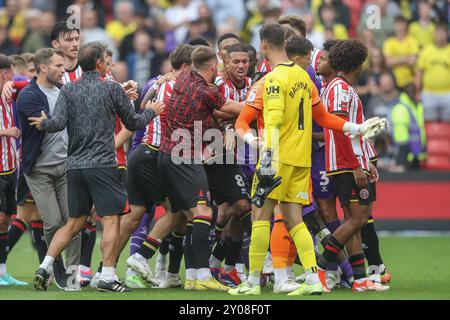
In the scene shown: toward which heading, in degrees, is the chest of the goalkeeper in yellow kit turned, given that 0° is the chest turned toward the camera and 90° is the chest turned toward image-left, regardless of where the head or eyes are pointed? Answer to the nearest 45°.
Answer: approximately 135°

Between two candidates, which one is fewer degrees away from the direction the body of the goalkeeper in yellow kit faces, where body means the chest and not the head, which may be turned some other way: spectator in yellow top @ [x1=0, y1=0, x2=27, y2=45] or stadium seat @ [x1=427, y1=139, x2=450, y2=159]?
the spectator in yellow top

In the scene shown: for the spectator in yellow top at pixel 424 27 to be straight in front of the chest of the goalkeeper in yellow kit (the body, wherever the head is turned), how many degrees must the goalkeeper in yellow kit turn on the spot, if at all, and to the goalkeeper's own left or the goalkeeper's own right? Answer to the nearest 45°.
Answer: approximately 45° to the goalkeeper's own right

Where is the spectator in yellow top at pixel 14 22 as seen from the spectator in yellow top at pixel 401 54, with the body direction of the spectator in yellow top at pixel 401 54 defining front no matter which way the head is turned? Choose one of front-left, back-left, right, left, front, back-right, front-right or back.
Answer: right

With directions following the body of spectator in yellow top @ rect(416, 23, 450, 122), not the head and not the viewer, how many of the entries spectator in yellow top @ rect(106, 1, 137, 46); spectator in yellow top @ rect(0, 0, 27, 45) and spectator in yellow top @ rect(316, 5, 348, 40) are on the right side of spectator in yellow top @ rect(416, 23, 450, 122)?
3

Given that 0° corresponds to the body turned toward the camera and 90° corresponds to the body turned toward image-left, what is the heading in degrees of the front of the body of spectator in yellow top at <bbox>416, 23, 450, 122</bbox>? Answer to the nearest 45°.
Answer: approximately 0°
